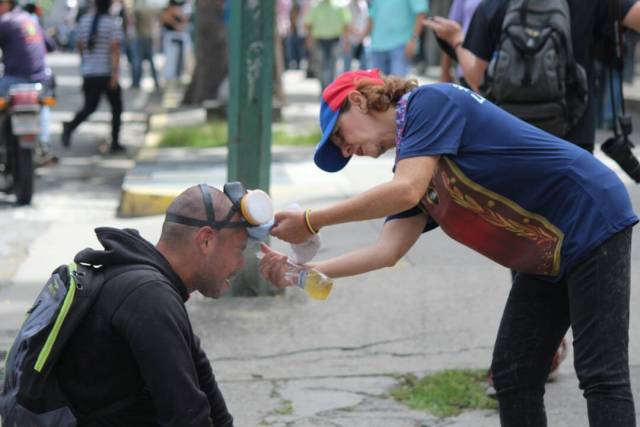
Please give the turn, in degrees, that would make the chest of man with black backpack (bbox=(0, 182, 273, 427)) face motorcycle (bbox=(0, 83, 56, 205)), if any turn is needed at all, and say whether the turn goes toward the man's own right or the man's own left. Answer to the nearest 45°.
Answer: approximately 90° to the man's own left

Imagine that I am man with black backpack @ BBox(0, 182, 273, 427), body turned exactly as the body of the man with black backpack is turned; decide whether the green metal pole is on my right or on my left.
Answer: on my left

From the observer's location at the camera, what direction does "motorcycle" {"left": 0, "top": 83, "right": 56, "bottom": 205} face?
facing away from the viewer

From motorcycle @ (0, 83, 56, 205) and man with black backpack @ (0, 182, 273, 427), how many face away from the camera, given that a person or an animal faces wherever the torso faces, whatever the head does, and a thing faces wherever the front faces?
1

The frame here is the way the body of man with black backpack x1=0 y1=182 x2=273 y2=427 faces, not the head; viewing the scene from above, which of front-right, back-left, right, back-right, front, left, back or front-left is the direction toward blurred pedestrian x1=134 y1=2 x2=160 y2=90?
left

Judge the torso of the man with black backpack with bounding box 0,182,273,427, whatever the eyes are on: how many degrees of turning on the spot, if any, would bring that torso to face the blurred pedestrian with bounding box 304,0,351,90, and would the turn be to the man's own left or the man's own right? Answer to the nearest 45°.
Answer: approximately 90° to the man's own left

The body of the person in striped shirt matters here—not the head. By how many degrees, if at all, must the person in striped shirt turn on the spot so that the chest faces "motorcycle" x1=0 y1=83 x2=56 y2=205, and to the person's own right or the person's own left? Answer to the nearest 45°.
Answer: approximately 135° to the person's own right

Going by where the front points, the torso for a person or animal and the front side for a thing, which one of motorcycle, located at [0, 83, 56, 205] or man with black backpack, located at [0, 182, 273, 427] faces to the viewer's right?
the man with black backpack

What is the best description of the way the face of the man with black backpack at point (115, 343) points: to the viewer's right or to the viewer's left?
to the viewer's right

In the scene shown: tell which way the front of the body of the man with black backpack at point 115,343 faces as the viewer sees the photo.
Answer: to the viewer's right
